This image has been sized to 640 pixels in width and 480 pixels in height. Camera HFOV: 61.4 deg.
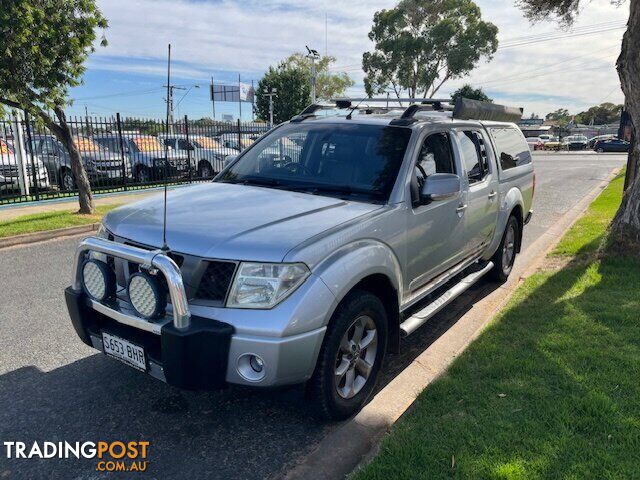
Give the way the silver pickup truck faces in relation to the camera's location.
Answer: facing the viewer and to the left of the viewer

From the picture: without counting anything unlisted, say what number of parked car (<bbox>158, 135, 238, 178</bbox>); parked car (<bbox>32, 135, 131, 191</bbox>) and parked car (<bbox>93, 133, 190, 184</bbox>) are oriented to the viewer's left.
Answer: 0

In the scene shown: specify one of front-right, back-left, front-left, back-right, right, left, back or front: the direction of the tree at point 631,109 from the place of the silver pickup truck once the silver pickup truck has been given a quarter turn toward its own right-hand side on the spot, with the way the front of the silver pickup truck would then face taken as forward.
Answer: right

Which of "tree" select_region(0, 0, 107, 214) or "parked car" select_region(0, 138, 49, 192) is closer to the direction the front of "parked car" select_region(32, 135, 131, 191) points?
the tree

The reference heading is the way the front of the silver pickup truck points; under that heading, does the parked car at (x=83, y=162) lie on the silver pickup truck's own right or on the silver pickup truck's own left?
on the silver pickup truck's own right

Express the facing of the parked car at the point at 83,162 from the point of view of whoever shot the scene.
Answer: facing the viewer and to the right of the viewer

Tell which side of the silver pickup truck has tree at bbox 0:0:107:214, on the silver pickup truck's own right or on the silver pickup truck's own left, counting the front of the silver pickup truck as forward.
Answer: on the silver pickup truck's own right

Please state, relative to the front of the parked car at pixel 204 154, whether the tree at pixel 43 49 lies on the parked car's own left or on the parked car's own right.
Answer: on the parked car's own right

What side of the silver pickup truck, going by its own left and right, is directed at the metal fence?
right

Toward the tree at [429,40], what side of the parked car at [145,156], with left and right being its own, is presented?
left

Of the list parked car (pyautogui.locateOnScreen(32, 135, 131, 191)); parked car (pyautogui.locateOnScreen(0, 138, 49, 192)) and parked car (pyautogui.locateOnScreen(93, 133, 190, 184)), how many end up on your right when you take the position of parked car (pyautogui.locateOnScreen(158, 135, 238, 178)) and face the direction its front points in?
3

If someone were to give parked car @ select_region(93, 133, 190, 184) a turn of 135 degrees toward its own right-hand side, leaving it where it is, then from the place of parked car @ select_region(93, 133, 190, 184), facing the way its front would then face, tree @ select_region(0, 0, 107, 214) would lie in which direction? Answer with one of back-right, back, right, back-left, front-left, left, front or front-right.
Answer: left
